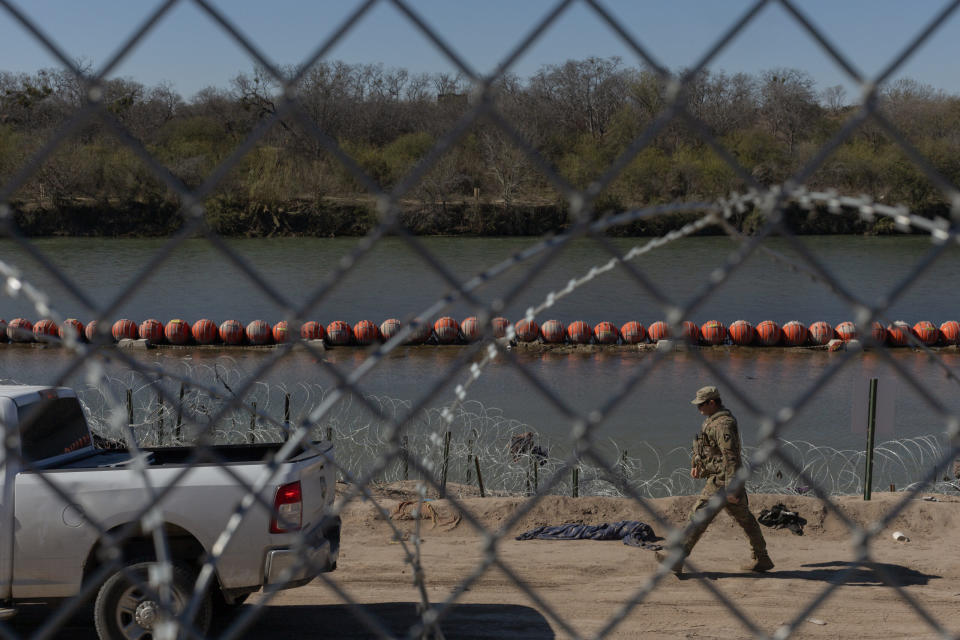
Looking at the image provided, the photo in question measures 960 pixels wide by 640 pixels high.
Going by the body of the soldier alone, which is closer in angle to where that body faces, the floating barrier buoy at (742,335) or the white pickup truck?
the white pickup truck

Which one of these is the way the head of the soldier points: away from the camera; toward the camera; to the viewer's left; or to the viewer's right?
to the viewer's left

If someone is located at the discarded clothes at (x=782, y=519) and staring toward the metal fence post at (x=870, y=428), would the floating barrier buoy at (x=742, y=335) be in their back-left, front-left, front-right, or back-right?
front-left

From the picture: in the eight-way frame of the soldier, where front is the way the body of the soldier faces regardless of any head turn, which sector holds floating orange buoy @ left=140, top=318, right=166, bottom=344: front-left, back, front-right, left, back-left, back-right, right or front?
front-right

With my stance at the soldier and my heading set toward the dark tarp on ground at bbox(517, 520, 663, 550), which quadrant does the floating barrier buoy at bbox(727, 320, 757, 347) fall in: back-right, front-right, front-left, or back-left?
front-right

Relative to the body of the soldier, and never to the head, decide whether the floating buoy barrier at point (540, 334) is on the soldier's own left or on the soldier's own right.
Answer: on the soldier's own right

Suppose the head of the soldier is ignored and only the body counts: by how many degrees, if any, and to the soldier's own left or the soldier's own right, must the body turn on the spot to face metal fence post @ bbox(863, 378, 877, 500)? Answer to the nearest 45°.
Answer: approximately 135° to the soldier's own right

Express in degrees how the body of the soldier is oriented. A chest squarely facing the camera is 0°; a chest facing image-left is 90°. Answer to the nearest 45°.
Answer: approximately 90°

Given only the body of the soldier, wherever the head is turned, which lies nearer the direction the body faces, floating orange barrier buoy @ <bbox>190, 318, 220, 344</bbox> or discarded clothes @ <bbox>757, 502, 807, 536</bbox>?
the floating orange barrier buoy

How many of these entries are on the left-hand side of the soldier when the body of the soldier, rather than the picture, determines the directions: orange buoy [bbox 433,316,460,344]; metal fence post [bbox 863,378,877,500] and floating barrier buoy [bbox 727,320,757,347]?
0
